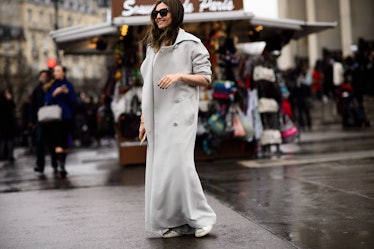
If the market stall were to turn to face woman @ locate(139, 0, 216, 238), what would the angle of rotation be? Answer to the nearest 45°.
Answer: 0° — it already faces them

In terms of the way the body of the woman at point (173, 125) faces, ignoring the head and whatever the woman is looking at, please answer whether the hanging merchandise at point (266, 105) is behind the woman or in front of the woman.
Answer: behind

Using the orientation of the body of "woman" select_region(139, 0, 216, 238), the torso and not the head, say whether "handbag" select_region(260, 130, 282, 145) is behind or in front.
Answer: behind

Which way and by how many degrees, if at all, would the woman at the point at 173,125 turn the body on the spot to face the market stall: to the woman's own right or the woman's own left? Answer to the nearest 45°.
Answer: approximately 135° to the woman's own right

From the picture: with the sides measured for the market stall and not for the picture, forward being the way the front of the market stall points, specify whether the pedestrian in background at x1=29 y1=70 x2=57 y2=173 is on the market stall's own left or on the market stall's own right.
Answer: on the market stall's own right

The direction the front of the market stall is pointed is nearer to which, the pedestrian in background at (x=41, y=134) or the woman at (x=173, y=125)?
the woman

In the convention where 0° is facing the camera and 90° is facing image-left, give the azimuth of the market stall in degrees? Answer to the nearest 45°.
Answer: approximately 0°

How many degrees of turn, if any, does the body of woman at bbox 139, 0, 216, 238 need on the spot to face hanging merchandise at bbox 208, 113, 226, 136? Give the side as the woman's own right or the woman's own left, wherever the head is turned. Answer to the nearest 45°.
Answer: approximately 135° to the woman's own right

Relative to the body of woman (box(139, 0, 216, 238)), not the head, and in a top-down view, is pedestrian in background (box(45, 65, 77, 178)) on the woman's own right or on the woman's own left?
on the woman's own right
